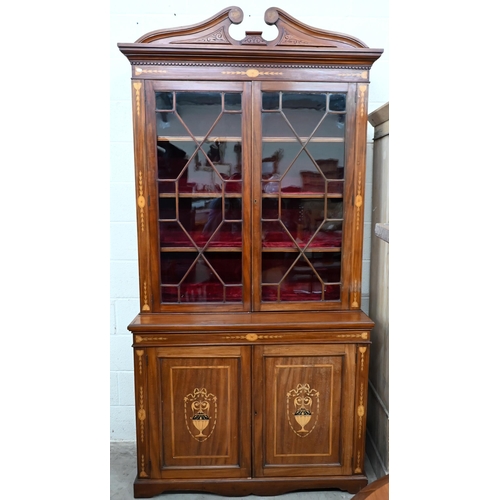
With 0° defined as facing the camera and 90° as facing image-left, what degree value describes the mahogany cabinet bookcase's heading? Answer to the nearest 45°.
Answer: approximately 0°
